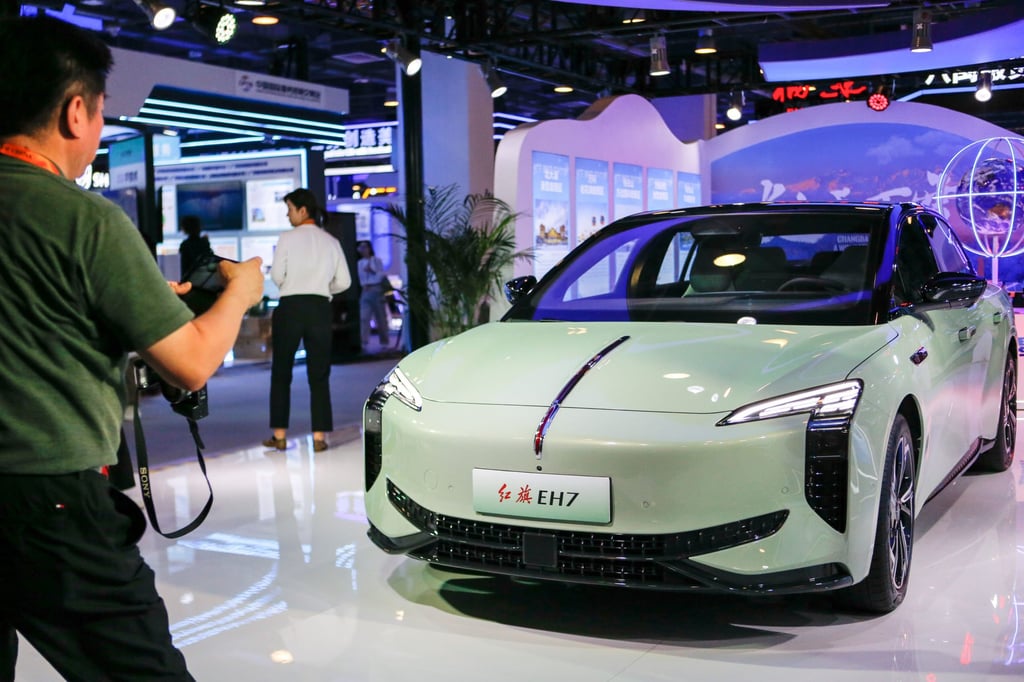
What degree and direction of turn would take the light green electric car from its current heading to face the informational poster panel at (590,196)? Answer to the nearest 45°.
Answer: approximately 135° to its right

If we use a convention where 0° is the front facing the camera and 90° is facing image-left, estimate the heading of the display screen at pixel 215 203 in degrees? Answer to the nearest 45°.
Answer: approximately 0°

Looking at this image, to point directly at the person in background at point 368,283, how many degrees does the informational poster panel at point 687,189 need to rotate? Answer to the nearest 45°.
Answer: approximately 135° to its right

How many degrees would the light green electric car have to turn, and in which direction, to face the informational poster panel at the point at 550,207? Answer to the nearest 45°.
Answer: approximately 135° to its right

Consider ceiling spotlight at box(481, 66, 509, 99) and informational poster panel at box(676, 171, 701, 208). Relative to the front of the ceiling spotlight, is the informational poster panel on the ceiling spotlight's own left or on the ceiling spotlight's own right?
on the ceiling spotlight's own left

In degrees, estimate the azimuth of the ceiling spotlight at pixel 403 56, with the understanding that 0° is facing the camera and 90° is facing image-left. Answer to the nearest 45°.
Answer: approximately 315°

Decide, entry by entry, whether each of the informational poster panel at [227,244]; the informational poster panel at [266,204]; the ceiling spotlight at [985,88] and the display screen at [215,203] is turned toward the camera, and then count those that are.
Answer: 4

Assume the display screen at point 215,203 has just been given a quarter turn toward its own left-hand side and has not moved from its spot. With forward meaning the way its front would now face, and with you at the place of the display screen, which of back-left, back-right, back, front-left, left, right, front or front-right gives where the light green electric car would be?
right

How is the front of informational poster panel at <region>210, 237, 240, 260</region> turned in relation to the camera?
facing the viewer

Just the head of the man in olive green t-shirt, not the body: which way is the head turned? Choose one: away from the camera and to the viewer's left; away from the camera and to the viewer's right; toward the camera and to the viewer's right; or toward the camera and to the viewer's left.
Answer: away from the camera and to the viewer's right
